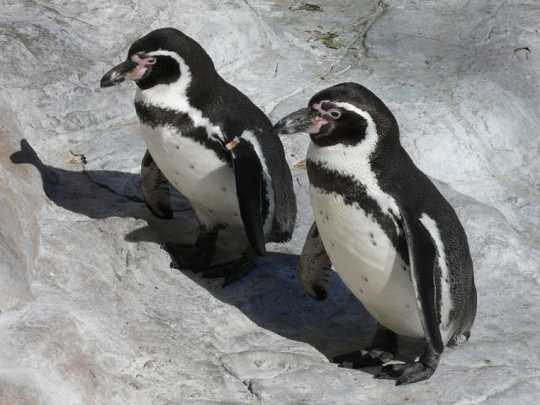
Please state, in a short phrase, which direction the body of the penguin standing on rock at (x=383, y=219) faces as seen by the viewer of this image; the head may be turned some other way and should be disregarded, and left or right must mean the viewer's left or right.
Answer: facing the viewer and to the left of the viewer

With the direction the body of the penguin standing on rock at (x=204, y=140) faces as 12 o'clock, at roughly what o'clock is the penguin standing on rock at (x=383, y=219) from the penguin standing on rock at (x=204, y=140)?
the penguin standing on rock at (x=383, y=219) is roughly at 9 o'clock from the penguin standing on rock at (x=204, y=140).

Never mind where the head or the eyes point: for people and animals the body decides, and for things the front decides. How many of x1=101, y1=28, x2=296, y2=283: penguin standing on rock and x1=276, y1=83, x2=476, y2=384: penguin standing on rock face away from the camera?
0

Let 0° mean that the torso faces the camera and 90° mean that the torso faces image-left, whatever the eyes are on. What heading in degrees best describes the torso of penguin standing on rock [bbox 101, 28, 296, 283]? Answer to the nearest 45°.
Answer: approximately 45°

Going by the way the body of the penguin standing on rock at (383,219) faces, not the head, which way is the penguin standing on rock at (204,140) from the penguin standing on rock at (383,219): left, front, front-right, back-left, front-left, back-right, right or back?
right

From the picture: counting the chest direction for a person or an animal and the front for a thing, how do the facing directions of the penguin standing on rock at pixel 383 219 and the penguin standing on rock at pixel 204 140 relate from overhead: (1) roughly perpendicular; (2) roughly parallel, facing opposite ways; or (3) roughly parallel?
roughly parallel
